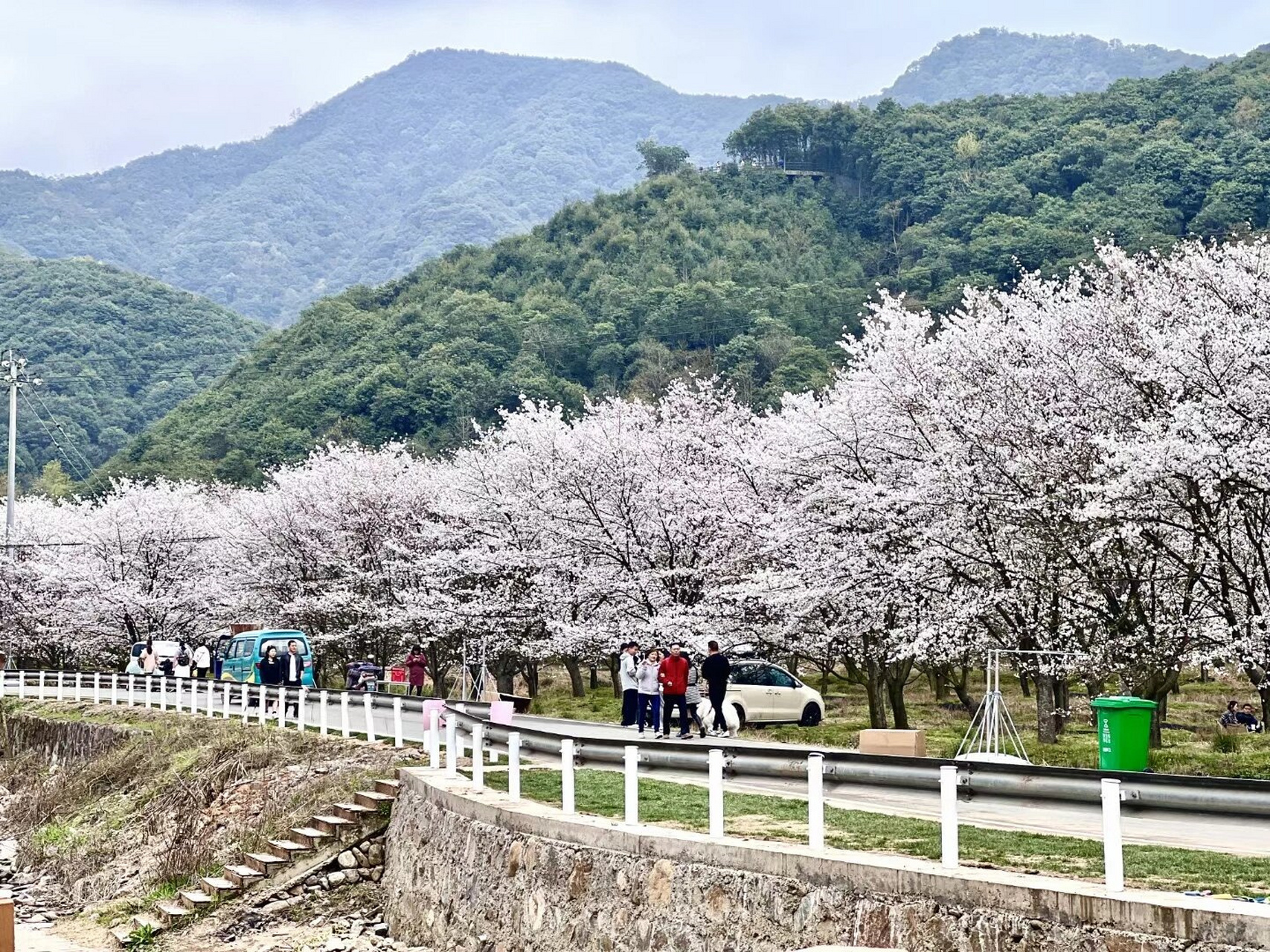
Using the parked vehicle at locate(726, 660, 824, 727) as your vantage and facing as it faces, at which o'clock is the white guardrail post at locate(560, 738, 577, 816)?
The white guardrail post is roughly at 3 o'clock from the parked vehicle.

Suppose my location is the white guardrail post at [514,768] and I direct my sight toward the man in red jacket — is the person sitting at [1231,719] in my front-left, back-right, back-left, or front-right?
front-right

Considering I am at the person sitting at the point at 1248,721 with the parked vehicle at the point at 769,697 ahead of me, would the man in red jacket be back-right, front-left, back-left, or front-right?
front-left

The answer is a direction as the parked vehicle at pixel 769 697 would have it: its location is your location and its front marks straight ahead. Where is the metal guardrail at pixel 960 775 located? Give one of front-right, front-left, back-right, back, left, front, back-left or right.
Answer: right

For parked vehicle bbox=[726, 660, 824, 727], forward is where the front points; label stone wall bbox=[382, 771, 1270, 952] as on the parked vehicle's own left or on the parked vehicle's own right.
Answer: on the parked vehicle's own right

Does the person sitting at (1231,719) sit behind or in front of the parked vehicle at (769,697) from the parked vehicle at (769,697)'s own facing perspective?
in front

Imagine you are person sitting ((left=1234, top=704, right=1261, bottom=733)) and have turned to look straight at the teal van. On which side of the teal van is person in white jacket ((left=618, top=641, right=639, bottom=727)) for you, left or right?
left

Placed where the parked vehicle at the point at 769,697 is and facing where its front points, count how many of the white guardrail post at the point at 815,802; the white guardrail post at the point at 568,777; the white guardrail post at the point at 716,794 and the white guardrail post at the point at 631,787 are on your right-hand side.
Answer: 4

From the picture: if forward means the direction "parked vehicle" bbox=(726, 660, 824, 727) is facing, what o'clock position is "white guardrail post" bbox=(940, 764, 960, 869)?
The white guardrail post is roughly at 3 o'clock from the parked vehicle.

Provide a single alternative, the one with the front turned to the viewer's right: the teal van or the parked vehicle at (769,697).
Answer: the parked vehicle

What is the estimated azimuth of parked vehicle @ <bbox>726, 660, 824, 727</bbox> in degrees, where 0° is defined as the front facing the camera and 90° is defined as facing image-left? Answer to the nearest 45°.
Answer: approximately 270°

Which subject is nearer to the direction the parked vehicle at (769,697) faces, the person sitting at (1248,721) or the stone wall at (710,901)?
the person sitting

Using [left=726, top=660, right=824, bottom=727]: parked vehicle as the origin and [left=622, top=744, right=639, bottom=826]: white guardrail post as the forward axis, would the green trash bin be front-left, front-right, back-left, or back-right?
front-left
